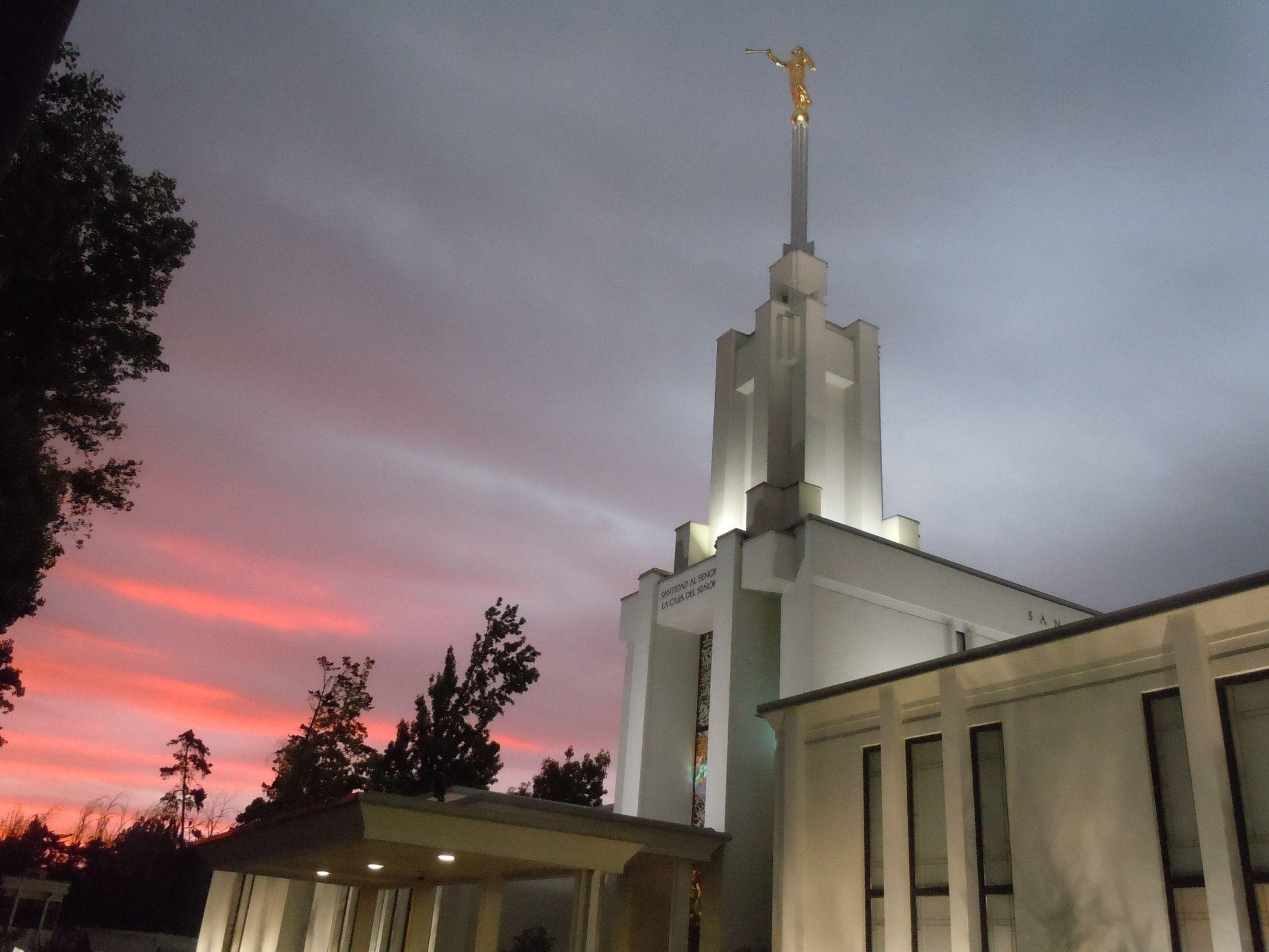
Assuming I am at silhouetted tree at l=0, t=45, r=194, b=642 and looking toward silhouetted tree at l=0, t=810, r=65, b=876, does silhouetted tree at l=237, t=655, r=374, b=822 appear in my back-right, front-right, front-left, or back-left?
front-right

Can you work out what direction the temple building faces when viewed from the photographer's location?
facing the viewer and to the left of the viewer

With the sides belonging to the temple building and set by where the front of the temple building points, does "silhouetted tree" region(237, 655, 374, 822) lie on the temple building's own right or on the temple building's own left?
on the temple building's own right
